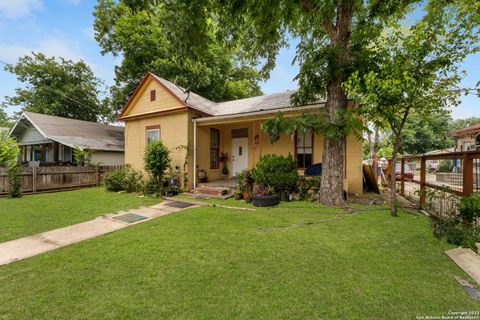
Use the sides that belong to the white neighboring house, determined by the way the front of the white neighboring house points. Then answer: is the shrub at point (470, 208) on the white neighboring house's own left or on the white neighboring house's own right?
on the white neighboring house's own left

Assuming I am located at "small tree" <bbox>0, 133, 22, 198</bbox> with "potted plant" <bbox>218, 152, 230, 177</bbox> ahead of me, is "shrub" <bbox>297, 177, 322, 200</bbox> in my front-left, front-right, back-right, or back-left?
front-right

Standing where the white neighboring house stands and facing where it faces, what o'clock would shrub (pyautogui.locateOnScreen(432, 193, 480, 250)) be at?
The shrub is roughly at 10 o'clock from the white neighboring house.

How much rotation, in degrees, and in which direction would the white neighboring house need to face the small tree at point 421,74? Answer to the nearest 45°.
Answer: approximately 45° to its left

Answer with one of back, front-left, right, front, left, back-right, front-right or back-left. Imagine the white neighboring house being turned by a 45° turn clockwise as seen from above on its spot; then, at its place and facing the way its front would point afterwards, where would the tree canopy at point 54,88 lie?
right

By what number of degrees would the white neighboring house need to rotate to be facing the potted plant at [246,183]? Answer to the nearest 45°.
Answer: approximately 45° to its left

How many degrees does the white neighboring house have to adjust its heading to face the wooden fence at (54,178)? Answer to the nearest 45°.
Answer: approximately 45° to its left

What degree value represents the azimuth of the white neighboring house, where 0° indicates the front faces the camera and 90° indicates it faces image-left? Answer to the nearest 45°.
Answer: approximately 45°
